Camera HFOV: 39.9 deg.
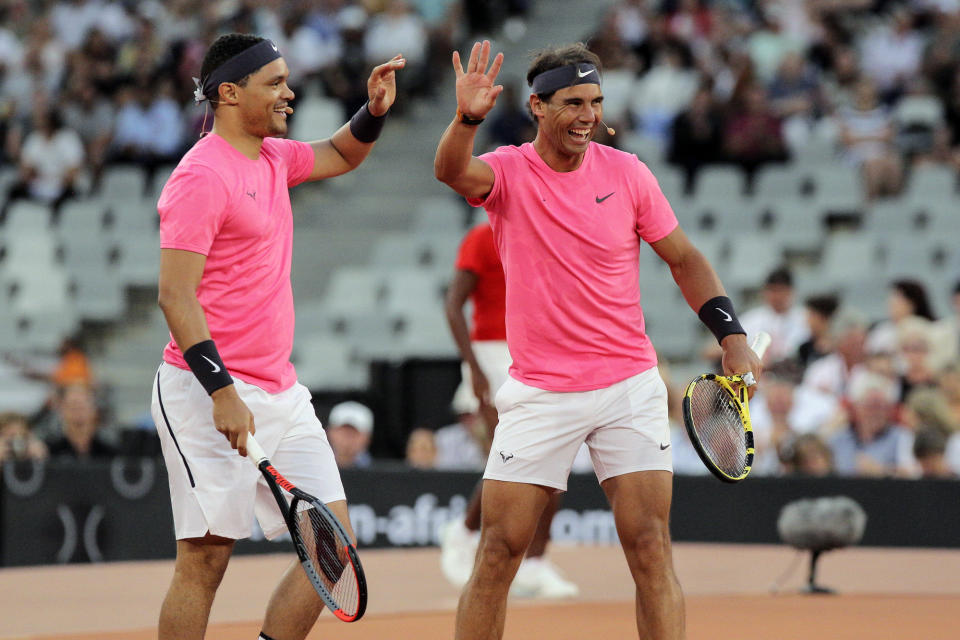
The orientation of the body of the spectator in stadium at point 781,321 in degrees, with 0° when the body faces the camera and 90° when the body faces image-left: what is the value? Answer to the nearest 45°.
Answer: approximately 0°

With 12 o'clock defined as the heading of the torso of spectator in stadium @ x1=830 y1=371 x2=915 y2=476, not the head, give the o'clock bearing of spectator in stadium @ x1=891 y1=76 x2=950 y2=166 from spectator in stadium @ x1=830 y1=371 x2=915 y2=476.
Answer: spectator in stadium @ x1=891 y1=76 x2=950 y2=166 is roughly at 6 o'clock from spectator in stadium @ x1=830 y1=371 x2=915 y2=476.

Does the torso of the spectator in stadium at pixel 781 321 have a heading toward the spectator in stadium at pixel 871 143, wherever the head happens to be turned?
no

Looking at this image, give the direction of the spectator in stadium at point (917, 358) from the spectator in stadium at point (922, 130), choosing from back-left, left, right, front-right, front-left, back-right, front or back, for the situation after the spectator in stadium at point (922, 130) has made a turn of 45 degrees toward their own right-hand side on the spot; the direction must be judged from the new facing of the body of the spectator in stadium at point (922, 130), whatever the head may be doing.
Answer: front-left

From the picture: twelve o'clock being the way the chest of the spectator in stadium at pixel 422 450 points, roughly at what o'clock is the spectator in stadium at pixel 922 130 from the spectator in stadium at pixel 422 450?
the spectator in stadium at pixel 922 130 is roughly at 8 o'clock from the spectator in stadium at pixel 422 450.

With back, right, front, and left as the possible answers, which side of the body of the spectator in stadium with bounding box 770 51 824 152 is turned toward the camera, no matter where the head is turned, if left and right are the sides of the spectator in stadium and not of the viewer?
front

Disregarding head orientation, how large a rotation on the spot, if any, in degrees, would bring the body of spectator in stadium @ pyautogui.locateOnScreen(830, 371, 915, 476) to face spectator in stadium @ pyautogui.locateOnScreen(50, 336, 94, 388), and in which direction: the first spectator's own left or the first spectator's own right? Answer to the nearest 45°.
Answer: approximately 90° to the first spectator's own right

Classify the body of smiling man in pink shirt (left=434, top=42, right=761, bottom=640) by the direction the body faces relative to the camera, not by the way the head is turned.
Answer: toward the camera

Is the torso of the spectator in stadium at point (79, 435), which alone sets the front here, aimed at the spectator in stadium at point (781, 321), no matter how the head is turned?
no

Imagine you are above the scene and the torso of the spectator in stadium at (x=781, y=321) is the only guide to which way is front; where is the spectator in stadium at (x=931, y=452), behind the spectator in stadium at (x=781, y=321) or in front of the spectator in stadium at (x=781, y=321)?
in front

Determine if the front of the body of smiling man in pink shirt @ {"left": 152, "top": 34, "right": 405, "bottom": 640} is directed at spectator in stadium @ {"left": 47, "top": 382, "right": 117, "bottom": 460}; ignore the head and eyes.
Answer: no

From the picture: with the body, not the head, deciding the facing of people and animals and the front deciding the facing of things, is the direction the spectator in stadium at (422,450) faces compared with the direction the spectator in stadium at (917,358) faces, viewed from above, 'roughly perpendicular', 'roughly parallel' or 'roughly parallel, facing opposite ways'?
roughly parallel

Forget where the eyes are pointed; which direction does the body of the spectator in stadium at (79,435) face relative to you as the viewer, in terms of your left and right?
facing the viewer

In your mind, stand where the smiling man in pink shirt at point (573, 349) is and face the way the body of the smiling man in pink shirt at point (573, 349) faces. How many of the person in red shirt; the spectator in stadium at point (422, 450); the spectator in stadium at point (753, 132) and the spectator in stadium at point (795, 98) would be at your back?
4

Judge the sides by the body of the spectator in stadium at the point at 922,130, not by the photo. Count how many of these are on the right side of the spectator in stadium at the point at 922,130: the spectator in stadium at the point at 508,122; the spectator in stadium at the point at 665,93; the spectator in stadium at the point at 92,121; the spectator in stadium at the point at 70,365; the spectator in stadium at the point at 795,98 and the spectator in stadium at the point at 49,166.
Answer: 6

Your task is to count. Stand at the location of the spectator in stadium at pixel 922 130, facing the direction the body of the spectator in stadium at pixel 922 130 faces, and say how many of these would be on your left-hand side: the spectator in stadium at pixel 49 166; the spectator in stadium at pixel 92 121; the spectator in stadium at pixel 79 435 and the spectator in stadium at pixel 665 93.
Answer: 0

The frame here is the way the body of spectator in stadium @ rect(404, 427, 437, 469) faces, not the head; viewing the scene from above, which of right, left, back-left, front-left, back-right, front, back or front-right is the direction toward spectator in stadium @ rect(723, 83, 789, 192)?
back-left

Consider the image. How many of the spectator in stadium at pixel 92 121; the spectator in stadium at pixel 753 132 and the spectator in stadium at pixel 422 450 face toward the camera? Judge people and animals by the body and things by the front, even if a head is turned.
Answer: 3
